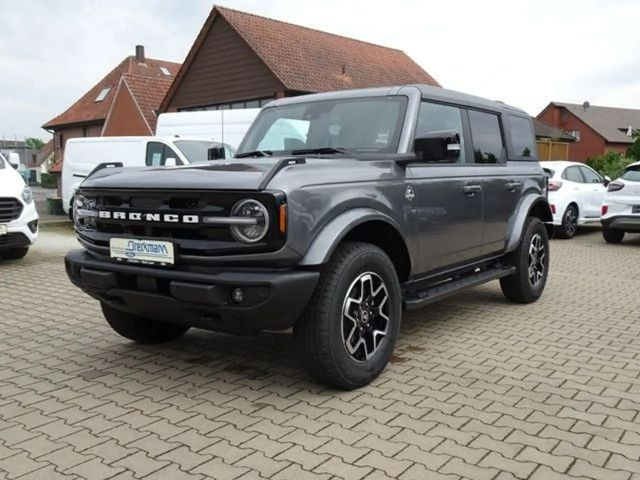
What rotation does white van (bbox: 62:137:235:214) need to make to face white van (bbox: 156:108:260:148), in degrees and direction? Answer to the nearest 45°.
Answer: approximately 90° to its left

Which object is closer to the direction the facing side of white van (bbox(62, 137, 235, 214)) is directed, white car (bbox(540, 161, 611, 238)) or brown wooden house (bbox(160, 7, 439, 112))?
the white car

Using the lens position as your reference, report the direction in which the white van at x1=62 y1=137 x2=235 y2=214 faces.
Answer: facing the viewer and to the right of the viewer

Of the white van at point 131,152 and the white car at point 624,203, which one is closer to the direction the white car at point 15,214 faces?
the white car

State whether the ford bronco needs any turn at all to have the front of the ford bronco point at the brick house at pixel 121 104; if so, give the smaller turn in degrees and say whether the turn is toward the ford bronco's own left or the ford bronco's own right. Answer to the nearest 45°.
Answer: approximately 135° to the ford bronco's own right

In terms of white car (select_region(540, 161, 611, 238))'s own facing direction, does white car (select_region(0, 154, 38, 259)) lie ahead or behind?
behind

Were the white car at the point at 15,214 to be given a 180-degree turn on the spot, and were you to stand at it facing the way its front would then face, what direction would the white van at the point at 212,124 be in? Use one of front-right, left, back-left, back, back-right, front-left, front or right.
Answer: right

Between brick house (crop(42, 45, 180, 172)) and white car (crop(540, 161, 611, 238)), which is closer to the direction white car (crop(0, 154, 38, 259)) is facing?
the white car

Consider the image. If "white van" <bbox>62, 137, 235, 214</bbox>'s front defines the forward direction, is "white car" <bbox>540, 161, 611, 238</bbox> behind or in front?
in front

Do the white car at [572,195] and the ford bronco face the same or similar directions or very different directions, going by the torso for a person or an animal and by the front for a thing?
very different directions

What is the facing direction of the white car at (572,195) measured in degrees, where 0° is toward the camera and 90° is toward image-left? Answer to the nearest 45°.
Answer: approximately 225°

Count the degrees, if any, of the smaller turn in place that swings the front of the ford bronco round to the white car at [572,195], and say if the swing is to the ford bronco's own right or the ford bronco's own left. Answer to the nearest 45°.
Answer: approximately 180°

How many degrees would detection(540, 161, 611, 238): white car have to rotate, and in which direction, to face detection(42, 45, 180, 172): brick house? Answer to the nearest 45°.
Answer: approximately 90° to its left

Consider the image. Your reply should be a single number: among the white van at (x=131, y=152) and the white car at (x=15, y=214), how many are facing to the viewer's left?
0

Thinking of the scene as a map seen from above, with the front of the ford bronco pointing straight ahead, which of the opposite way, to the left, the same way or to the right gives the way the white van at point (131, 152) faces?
to the left
